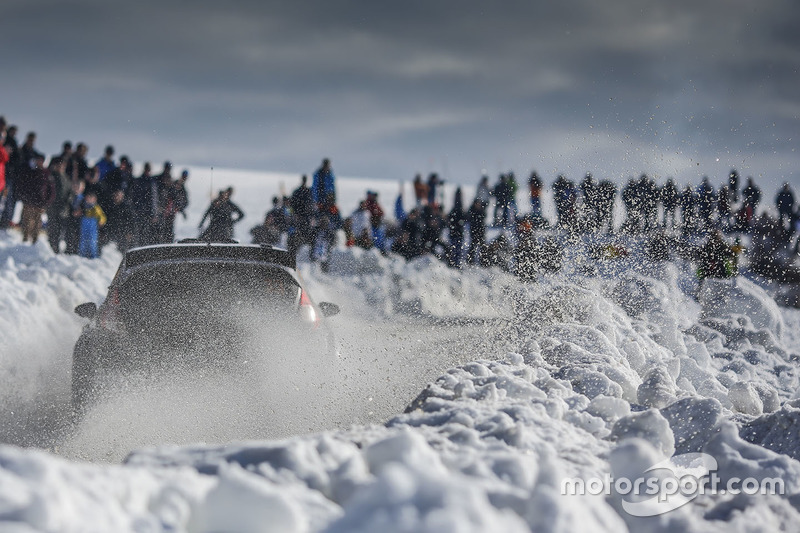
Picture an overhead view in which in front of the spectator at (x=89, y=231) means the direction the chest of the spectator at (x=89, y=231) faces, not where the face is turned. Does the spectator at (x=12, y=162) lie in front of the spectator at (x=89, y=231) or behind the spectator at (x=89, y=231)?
behind

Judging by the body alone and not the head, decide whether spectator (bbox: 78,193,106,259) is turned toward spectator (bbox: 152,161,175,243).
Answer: no

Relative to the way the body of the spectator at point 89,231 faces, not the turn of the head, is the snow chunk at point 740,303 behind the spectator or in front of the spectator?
in front

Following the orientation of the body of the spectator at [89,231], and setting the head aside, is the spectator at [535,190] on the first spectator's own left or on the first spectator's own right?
on the first spectator's own left

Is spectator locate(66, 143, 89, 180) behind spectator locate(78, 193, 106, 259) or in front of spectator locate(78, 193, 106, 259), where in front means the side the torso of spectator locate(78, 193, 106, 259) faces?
behind

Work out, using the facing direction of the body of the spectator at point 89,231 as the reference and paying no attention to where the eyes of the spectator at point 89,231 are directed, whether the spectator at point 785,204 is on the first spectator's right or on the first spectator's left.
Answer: on the first spectator's left

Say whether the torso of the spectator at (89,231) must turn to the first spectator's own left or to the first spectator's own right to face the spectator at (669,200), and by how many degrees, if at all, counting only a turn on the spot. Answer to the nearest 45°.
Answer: approximately 45° to the first spectator's own left

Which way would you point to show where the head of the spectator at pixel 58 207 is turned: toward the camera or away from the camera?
toward the camera

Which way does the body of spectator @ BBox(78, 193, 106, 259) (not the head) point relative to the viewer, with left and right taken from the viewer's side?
facing the viewer and to the right of the viewer

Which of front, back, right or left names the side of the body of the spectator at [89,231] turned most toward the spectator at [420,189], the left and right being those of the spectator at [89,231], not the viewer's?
left
